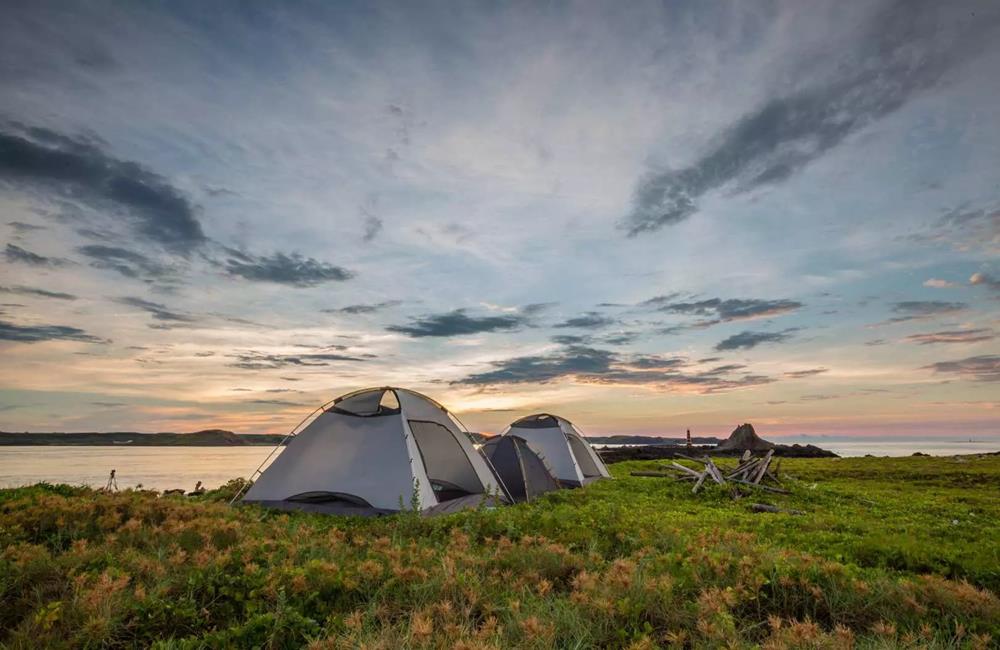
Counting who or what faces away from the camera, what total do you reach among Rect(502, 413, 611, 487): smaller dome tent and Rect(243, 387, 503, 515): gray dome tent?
0

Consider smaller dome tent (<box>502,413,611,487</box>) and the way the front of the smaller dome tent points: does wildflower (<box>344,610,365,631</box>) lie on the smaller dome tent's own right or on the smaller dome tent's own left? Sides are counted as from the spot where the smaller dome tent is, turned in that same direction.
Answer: on the smaller dome tent's own right

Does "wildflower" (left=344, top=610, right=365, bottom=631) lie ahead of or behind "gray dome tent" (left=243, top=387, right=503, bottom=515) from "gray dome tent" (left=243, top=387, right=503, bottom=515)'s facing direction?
ahead

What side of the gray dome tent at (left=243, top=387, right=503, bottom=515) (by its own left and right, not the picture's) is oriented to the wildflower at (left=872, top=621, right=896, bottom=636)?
front

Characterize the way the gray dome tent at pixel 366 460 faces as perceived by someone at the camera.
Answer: facing the viewer and to the right of the viewer

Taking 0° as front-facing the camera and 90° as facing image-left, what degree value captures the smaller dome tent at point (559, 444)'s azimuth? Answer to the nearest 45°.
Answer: approximately 315°

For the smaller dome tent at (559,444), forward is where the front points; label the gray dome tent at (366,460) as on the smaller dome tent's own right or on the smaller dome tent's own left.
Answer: on the smaller dome tent's own right
